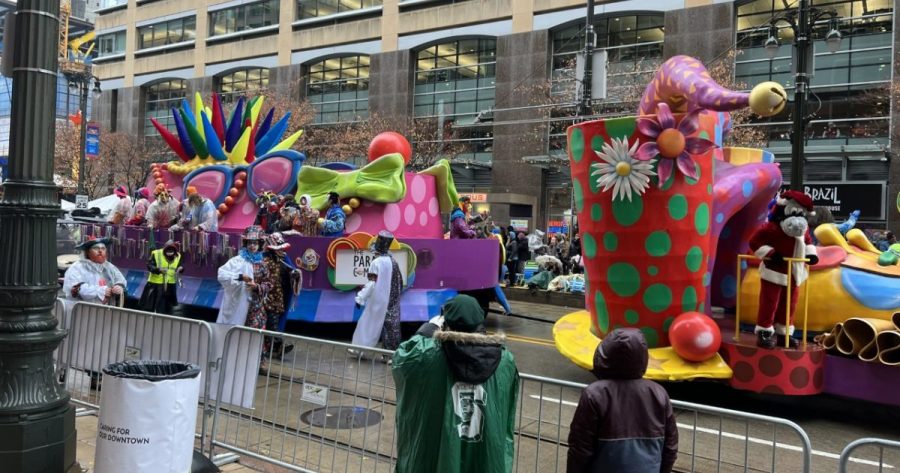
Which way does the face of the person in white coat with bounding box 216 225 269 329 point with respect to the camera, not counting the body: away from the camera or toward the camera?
toward the camera

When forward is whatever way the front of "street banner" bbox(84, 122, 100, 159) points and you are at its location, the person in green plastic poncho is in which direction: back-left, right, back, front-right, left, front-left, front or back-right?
front

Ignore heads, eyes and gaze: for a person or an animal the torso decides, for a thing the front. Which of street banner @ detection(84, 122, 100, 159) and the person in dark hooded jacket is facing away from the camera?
the person in dark hooded jacket

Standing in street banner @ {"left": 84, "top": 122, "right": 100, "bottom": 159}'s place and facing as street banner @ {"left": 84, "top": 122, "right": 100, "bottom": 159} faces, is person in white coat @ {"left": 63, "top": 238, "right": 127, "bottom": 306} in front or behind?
in front

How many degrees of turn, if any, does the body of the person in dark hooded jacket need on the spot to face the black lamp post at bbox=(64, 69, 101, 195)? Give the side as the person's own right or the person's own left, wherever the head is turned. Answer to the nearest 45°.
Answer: approximately 45° to the person's own left

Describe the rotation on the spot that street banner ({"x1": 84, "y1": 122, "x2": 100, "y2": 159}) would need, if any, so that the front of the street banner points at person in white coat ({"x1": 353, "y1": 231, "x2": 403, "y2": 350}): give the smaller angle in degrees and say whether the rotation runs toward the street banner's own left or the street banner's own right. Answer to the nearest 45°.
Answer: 0° — it already faces them

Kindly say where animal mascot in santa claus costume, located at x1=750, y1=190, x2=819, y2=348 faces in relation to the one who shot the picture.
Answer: facing the viewer and to the right of the viewer

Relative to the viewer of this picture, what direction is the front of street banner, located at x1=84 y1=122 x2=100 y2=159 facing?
facing the viewer

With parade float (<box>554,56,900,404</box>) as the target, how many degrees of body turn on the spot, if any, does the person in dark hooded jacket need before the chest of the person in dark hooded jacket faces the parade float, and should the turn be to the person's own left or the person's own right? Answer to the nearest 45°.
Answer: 0° — they already face it

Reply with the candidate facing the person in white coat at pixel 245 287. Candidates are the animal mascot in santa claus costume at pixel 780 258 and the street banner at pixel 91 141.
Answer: the street banner

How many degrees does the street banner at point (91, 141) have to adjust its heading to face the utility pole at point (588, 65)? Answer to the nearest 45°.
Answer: approximately 45° to its left

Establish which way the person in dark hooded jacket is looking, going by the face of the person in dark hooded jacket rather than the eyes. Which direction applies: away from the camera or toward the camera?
away from the camera

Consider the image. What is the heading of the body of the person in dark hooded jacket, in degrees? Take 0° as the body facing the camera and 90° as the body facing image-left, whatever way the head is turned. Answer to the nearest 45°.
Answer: approximately 180°

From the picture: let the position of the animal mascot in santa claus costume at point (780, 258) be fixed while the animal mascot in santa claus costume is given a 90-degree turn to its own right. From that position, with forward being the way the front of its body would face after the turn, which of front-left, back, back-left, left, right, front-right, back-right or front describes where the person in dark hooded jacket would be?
front-left
